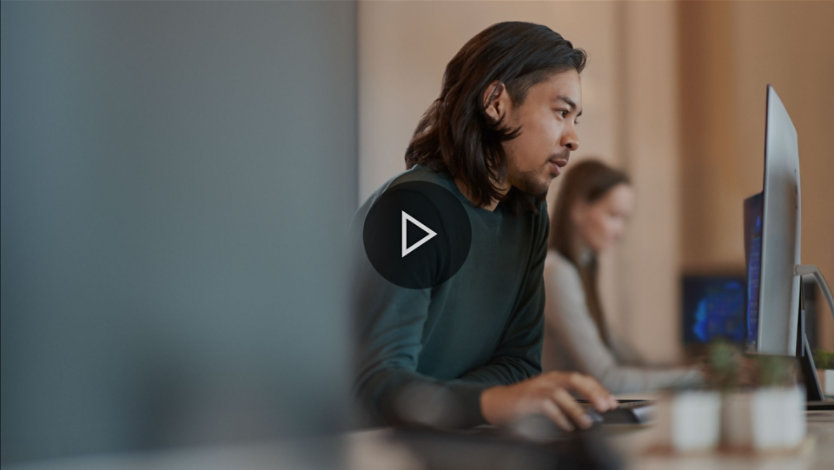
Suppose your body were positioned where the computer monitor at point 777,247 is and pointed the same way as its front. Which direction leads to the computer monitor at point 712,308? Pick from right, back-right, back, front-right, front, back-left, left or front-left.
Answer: right

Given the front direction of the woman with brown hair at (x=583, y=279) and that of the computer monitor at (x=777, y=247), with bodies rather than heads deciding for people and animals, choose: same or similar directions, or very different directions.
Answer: very different directions

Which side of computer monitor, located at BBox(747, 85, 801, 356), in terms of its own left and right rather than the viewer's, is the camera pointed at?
left

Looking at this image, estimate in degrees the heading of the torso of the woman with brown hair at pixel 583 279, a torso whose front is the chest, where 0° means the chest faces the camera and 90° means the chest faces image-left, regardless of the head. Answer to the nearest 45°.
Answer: approximately 270°

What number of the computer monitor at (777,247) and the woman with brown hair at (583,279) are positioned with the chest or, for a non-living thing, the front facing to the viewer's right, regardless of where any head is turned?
1

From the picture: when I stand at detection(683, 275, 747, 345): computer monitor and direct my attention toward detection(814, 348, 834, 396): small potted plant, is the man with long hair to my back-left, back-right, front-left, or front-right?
front-right

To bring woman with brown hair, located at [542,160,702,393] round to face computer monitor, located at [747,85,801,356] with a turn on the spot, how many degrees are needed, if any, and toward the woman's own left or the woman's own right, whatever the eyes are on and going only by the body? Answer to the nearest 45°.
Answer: approximately 90° to the woman's own right

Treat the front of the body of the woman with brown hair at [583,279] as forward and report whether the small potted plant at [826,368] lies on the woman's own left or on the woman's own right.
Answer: on the woman's own right
